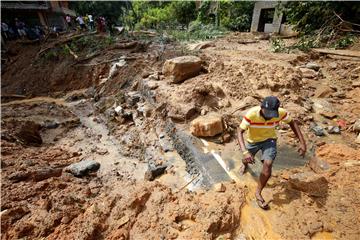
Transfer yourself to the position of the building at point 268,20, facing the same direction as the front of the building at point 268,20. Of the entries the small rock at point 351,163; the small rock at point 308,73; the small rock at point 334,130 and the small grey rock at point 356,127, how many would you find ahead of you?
4

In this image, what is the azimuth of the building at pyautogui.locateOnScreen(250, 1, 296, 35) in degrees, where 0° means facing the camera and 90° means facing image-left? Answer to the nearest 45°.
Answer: approximately 0°

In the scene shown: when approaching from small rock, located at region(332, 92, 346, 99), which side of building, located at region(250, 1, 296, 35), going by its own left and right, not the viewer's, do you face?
front

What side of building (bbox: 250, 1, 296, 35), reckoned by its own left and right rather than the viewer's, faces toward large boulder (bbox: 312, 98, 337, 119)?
front

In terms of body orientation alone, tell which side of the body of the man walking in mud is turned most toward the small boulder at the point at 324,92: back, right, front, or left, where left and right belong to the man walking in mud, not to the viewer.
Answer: back

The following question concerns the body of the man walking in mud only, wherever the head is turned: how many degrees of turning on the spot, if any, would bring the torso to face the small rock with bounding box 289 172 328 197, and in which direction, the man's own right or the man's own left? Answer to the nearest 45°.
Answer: approximately 90° to the man's own left

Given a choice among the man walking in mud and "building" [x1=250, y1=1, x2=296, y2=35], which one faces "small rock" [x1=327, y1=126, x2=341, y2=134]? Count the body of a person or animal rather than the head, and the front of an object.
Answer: the building

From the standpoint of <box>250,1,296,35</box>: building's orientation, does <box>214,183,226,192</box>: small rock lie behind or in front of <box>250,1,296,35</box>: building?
in front

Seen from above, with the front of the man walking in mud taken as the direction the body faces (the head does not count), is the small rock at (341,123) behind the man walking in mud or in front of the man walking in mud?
behind

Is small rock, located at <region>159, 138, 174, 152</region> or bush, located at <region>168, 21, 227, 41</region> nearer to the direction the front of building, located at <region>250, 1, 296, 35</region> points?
the small rock

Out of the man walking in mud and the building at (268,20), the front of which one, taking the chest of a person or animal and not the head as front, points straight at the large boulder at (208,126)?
the building

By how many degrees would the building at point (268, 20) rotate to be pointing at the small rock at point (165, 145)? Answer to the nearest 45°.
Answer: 0° — it already faces it
